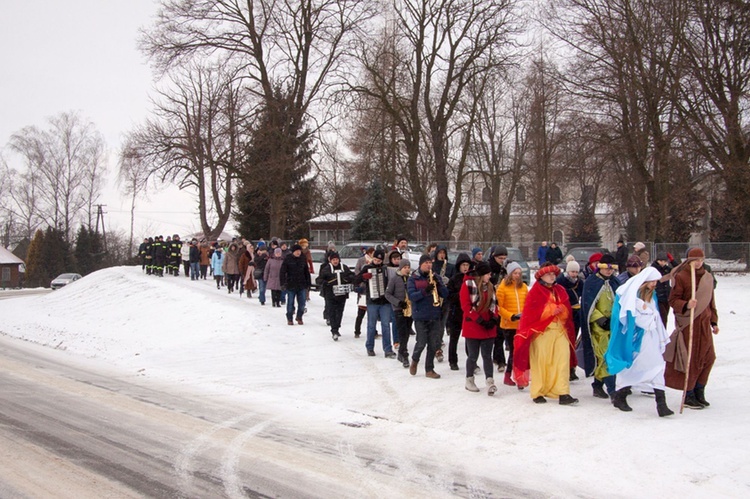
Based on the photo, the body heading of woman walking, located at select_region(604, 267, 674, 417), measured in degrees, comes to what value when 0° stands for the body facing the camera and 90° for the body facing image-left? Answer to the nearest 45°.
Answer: approximately 315°

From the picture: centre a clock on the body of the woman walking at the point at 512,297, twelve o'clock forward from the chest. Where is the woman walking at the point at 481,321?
the woman walking at the point at 481,321 is roughly at 3 o'clock from the woman walking at the point at 512,297.

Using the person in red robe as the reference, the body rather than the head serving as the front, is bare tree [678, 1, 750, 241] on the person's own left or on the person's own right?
on the person's own left

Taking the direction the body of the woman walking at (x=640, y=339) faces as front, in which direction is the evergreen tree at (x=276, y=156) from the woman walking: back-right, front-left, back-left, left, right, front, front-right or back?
back

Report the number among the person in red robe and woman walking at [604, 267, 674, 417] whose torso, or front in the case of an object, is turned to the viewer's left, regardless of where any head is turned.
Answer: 0

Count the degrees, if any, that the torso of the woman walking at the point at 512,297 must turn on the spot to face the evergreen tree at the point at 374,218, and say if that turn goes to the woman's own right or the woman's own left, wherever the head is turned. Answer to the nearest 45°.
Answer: approximately 135° to the woman's own left

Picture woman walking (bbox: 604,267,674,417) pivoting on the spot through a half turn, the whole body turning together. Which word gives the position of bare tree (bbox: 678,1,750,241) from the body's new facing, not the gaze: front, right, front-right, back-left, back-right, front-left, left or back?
front-right

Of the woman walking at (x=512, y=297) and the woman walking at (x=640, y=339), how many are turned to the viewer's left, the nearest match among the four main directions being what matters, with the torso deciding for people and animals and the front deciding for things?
0

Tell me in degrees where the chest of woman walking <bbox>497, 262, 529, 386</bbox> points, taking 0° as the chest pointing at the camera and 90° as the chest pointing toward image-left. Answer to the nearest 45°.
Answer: approximately 315°

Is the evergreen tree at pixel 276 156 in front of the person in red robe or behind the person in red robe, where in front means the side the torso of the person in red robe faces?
behind

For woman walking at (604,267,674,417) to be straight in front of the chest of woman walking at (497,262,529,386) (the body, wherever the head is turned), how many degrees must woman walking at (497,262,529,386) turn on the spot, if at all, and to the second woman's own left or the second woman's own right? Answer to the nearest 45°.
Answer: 0° — they already face them

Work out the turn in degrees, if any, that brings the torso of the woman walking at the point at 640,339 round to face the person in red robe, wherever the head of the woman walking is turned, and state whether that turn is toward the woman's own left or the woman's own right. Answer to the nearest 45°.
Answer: approximately 135° to the woman's own right
